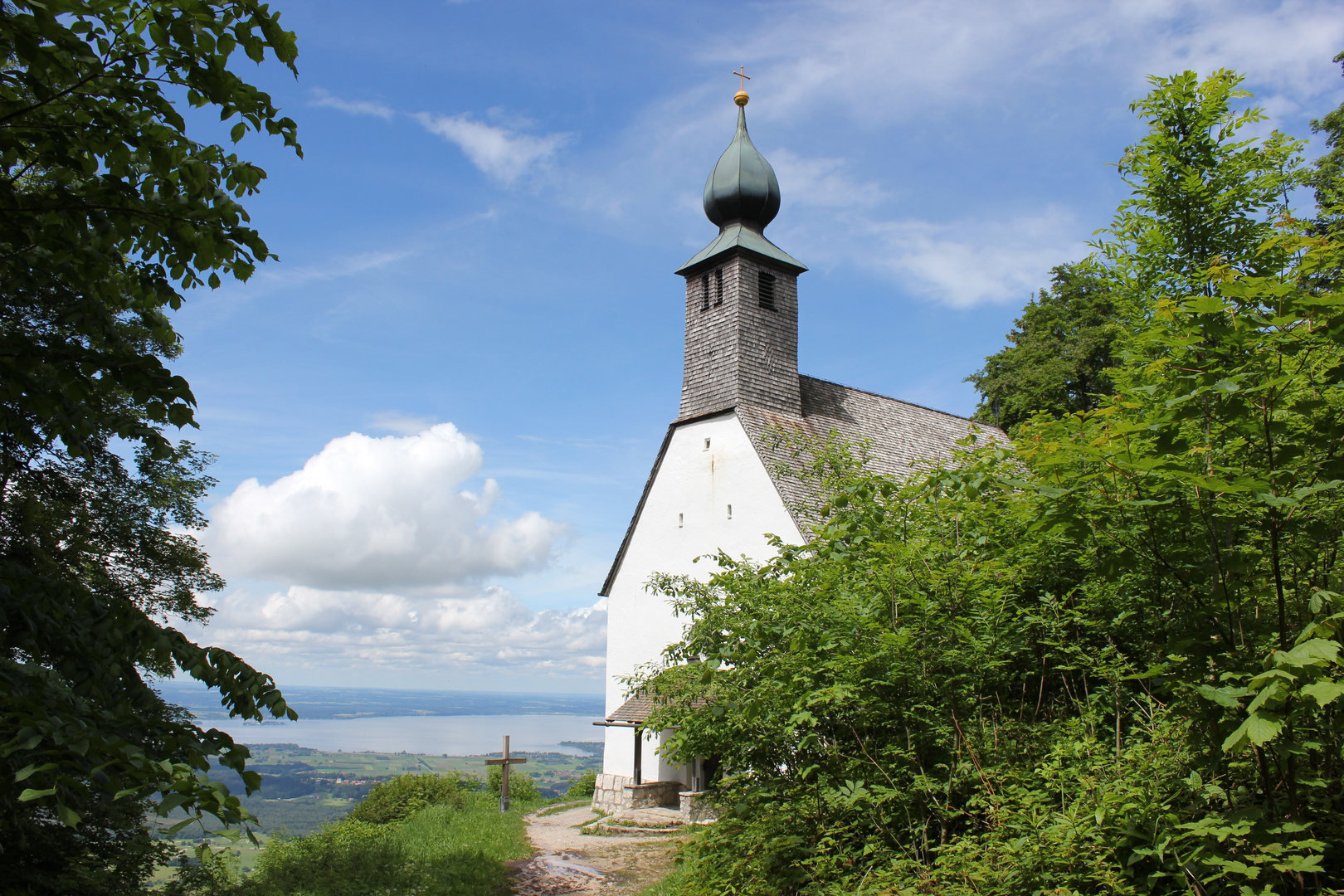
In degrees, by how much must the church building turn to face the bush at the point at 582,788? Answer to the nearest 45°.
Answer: approximately 90° to its right

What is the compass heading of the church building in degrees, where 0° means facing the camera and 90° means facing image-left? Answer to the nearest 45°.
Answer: approximately 45°

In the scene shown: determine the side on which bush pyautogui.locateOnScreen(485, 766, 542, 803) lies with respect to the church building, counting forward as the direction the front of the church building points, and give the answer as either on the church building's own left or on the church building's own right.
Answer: on the church building's own right

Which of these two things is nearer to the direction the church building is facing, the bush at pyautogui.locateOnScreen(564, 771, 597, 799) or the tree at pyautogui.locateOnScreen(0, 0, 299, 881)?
the tree

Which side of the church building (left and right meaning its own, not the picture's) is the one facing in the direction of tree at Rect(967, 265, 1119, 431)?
back

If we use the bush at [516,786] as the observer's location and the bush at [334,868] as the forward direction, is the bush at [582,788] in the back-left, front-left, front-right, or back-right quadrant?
back-left

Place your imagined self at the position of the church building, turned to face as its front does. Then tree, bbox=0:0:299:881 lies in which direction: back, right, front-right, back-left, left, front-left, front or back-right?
front-left
